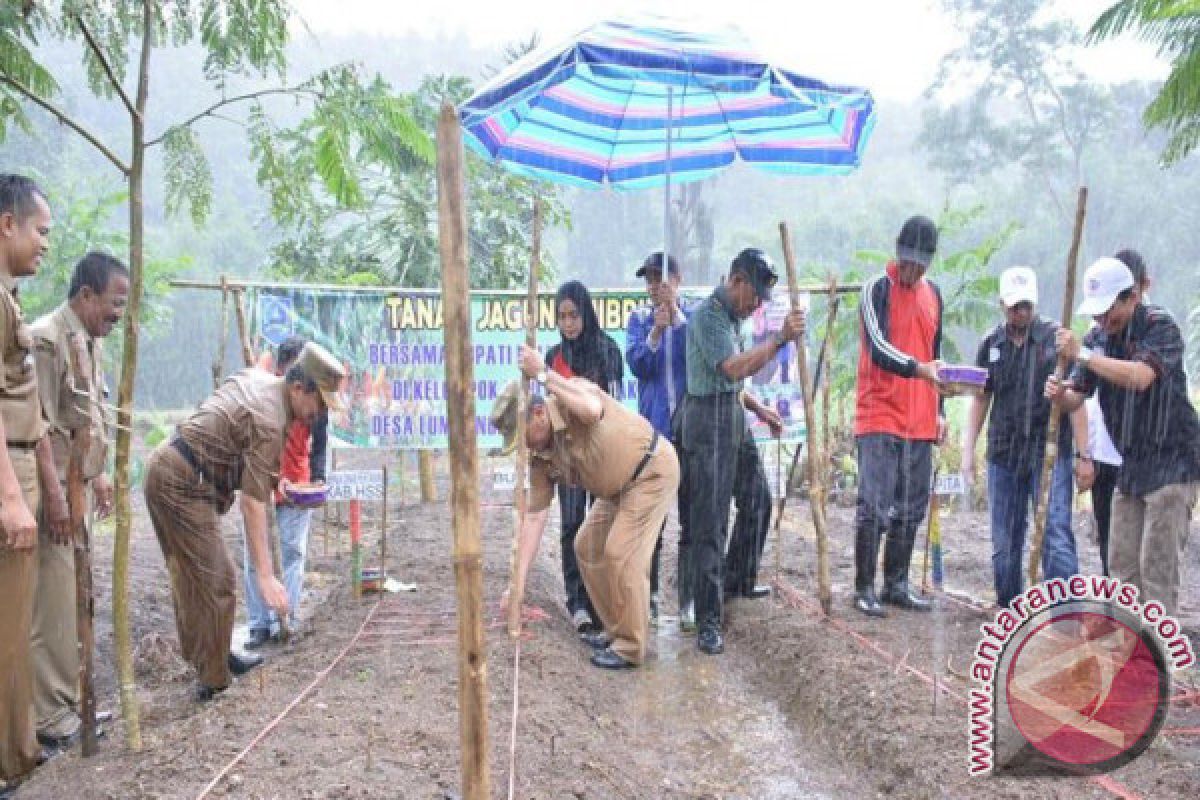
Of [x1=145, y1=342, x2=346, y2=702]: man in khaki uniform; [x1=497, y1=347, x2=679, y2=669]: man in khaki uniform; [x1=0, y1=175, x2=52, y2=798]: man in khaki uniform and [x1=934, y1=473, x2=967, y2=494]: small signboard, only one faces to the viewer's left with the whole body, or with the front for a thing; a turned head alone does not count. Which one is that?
[x1=497, y1=347, x2=679, y2=669]: man in khaki uniform

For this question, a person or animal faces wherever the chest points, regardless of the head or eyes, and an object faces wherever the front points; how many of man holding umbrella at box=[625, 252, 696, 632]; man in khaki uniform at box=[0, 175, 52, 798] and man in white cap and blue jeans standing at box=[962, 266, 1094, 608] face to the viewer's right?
1

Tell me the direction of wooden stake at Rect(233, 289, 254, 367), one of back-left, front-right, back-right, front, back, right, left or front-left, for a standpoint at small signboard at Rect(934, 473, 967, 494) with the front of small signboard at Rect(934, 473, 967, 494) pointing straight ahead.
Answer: right

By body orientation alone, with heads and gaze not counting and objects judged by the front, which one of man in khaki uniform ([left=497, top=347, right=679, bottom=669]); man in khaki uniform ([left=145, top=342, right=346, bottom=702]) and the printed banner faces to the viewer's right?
man in khaki uniform ([left=145, top=342, right=346, bottom=702])

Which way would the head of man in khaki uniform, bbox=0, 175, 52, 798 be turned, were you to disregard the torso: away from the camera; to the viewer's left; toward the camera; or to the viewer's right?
to the viewer's right

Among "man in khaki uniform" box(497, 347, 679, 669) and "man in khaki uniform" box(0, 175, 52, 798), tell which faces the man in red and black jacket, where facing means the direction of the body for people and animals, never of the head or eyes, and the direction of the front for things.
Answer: "man in khaki uniform" box(0, 175, 52, 798)

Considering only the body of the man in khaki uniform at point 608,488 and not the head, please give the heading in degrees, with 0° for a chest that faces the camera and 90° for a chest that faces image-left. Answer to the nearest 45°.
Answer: approximately 90°

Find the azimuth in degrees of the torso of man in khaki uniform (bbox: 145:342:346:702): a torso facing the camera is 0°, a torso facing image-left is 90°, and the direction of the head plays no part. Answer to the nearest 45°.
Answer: approximately 270°

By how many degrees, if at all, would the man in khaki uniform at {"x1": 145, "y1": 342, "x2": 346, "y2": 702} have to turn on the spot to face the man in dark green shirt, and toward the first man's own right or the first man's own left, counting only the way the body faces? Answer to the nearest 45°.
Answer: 0° — they already face them

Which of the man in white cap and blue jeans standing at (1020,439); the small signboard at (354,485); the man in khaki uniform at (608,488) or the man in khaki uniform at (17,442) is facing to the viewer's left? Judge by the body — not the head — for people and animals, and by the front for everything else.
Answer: the man in khaki uniform at (608,488)

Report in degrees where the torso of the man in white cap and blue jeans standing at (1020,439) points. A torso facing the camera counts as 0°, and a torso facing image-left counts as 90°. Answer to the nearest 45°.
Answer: approximately 0°

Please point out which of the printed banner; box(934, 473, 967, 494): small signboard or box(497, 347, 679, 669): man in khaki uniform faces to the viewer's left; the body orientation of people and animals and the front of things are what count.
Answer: the man in khaki uniform

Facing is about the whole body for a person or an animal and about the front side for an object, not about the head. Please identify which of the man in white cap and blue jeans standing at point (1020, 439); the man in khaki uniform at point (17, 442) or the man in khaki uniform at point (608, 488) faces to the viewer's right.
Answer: the man in khaki uniform at point (17, 442)
